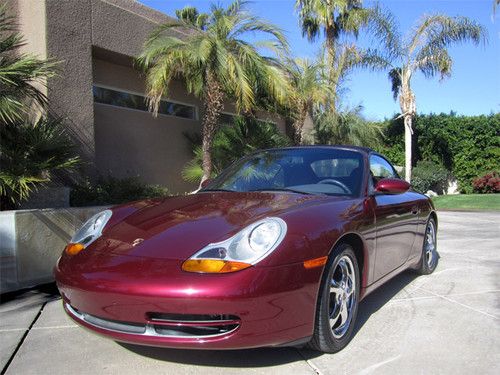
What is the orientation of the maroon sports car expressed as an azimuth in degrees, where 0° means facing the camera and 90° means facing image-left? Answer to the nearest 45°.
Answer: approximately 45°

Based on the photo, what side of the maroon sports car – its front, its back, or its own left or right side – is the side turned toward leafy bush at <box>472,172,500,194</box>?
back

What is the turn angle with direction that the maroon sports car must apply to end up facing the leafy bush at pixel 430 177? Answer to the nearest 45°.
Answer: approximately 180°

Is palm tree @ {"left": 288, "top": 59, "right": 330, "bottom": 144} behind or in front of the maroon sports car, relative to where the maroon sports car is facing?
behind

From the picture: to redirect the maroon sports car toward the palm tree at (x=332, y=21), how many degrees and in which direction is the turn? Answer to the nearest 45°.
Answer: approximately 135° to its right

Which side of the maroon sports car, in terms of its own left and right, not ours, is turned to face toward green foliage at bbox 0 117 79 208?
right

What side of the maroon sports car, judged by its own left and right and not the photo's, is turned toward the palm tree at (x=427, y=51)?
back

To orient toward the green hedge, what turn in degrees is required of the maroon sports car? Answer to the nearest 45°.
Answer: approximately 180°
